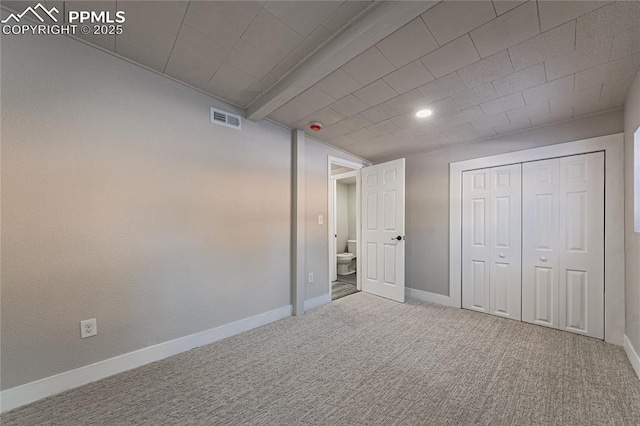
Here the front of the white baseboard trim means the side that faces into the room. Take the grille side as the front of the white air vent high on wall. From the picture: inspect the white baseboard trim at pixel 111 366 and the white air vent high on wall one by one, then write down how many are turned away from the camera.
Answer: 0

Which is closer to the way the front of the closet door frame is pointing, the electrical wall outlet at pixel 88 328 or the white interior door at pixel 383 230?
the electrical wall outlet

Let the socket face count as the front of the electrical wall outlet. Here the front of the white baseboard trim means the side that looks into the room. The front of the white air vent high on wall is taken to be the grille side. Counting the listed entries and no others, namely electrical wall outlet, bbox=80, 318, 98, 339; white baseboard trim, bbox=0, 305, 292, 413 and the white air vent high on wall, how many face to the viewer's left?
0

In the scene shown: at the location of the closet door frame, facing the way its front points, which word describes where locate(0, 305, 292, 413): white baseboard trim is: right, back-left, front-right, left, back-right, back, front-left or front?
front

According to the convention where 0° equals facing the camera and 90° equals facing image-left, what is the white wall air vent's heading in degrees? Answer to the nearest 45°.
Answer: approximately 315°

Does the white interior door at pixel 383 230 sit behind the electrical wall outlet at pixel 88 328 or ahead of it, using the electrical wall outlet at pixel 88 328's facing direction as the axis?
ahead

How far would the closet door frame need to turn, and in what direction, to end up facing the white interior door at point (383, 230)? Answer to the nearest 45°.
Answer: approximately 45° to its right

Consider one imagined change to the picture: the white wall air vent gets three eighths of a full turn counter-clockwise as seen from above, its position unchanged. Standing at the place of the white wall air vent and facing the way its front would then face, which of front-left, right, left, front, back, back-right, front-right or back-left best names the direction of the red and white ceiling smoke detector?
right

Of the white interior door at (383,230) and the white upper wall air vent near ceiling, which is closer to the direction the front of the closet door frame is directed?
the white upper wall air vent near ceiling

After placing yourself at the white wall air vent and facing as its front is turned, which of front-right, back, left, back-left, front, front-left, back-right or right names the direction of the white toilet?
left

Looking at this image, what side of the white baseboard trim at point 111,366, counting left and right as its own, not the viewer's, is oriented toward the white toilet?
left

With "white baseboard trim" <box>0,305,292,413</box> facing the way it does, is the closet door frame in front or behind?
in front

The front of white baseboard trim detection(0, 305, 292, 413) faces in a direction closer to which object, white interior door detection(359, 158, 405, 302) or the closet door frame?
the closet door frame

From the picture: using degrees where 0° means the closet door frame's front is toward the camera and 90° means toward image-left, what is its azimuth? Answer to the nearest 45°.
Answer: approximately 45°
